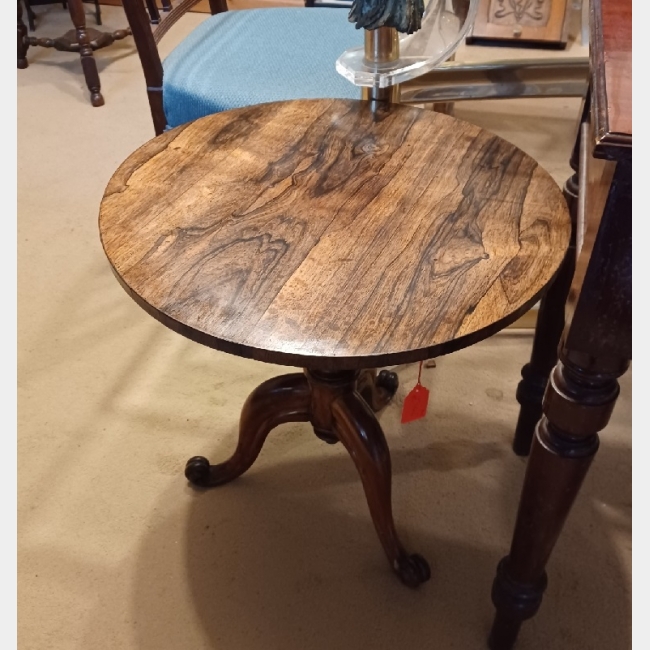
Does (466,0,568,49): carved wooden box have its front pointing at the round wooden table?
yes

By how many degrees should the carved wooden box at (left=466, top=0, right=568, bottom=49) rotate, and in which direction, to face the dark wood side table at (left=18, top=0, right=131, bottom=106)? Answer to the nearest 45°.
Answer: approximately 90° to its right

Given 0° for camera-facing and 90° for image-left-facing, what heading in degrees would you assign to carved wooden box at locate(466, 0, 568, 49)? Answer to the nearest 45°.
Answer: approximately 0°

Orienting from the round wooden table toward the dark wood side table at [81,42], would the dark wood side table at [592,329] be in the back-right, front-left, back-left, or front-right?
back-right

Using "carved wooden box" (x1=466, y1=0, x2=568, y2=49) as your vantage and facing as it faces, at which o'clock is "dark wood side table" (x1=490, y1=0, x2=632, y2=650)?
The dark wood side table is roughly at 12 o'clock from the carved wooden box.

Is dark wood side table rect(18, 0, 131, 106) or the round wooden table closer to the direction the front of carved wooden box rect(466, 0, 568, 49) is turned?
the round wooden table
